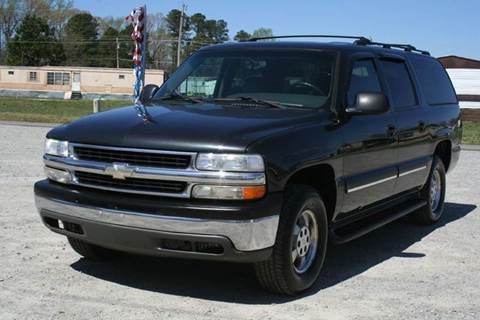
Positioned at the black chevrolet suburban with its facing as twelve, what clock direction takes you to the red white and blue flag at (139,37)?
The red white and blue flag is roughly at 4 o'clock from the black chevrolet suburban.

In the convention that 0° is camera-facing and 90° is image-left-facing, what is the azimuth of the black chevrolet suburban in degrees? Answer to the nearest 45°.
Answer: approximately 45°
